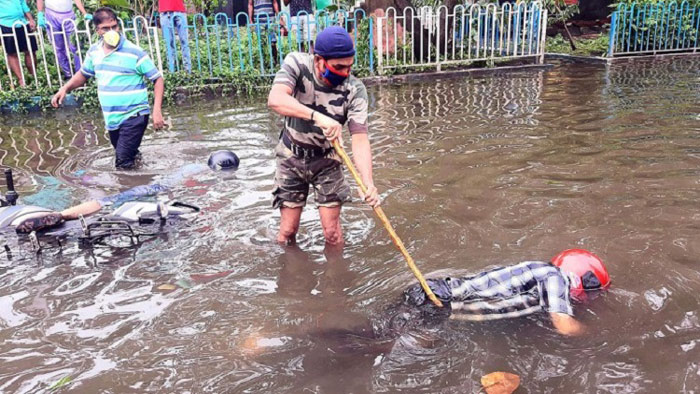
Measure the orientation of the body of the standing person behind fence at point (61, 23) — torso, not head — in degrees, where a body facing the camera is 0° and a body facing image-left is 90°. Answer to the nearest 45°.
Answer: approximately 0°

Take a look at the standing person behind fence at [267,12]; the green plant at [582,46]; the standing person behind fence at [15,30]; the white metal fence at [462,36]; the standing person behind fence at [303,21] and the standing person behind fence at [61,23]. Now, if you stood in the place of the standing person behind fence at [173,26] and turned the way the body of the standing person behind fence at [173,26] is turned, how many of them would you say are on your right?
2

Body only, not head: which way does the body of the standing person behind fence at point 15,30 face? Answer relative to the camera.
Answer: toward the camera

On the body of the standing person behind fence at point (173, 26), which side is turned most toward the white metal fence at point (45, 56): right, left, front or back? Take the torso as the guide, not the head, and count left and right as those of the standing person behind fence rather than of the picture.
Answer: right

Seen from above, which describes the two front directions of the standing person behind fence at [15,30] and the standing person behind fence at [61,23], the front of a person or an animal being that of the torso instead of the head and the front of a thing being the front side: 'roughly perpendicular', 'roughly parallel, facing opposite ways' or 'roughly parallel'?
roughly parallel

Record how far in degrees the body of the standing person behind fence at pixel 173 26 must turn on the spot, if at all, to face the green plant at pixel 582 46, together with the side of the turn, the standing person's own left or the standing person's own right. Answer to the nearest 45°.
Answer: approximately 90° to the standing person's own left

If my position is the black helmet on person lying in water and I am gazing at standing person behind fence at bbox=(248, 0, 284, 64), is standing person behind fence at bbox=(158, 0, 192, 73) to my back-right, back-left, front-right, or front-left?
front-left

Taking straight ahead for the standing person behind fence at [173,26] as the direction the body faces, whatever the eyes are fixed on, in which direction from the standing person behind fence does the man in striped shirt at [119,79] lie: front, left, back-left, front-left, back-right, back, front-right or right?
front

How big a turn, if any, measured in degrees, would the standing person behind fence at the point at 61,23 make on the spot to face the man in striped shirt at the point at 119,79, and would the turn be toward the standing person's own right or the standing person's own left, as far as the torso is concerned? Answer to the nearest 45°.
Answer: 0° — they already face them

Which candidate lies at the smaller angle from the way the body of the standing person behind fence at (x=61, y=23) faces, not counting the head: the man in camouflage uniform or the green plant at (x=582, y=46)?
the man in camouflage uniform

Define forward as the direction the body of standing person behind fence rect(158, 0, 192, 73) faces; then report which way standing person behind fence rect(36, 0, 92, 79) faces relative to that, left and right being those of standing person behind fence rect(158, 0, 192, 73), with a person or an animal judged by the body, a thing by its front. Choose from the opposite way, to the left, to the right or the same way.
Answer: the same way

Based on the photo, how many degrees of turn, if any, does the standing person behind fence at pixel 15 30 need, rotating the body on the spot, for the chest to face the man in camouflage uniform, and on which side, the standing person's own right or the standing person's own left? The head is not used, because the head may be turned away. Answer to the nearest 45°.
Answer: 0° — they already face them

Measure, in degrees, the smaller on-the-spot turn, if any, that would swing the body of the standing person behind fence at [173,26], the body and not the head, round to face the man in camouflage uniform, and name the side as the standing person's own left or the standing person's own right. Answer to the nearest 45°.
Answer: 0° — they already face them

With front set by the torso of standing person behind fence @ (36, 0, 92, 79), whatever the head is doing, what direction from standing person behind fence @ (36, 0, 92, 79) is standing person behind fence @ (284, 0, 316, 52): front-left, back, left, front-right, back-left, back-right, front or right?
left

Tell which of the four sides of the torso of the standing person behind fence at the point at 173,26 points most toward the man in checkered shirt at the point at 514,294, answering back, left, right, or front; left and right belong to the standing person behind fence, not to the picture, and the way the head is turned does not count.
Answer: front

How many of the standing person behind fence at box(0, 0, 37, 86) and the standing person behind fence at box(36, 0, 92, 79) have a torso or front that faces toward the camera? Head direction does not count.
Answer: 2

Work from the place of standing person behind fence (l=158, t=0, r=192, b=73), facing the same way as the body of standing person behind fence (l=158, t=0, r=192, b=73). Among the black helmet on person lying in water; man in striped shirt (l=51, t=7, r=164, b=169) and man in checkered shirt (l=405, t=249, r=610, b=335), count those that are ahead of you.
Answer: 3

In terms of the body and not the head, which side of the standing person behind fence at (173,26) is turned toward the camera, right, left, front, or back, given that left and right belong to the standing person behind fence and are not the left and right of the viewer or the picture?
front
